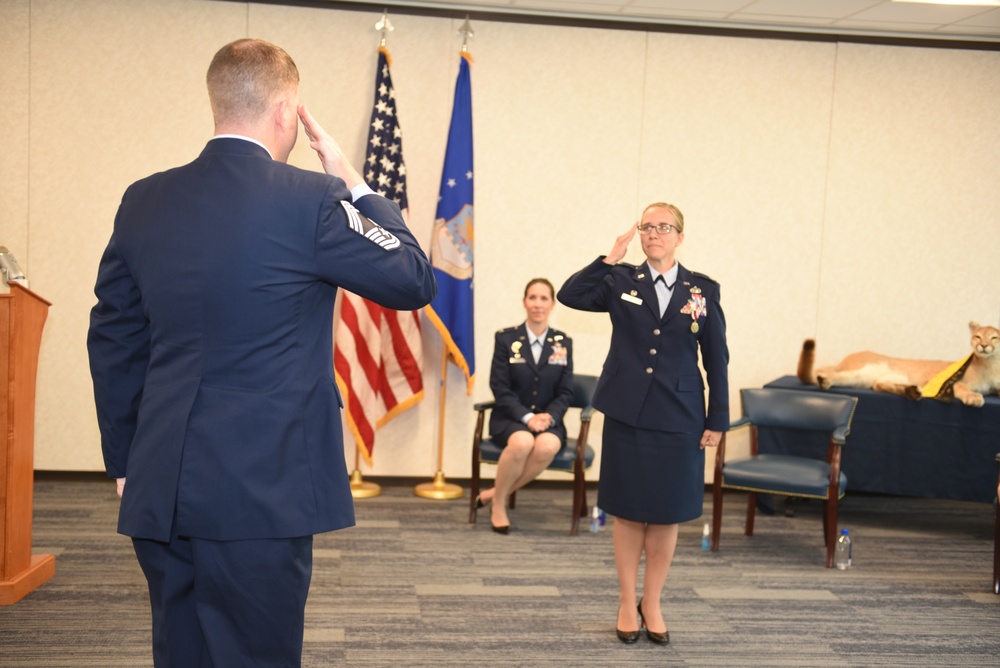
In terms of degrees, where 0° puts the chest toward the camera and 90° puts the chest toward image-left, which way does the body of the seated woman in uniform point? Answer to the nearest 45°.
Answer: approximately 0°

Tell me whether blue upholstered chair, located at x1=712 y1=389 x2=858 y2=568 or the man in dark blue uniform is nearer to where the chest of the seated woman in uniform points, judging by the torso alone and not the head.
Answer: the man in dark blue uniform

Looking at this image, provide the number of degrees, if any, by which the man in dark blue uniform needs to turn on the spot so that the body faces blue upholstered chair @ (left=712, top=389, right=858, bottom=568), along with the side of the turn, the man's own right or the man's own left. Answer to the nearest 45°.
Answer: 0° — they already face it

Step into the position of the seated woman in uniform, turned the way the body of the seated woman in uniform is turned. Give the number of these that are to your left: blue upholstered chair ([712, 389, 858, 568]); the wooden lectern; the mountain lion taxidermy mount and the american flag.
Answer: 2

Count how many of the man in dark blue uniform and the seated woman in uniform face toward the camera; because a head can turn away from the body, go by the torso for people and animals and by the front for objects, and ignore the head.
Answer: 1

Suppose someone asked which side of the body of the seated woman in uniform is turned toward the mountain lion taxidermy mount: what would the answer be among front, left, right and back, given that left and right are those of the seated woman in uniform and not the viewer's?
left

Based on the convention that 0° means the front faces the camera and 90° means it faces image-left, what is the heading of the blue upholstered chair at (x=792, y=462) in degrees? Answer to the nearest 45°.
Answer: approximately 45°

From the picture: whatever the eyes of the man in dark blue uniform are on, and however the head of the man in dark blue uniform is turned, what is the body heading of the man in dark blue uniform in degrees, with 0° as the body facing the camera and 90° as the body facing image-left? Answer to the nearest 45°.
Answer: approximately 225°

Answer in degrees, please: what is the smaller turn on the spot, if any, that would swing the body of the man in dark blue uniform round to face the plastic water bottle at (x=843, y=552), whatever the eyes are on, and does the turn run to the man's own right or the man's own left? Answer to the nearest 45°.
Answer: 0° — they already face it
